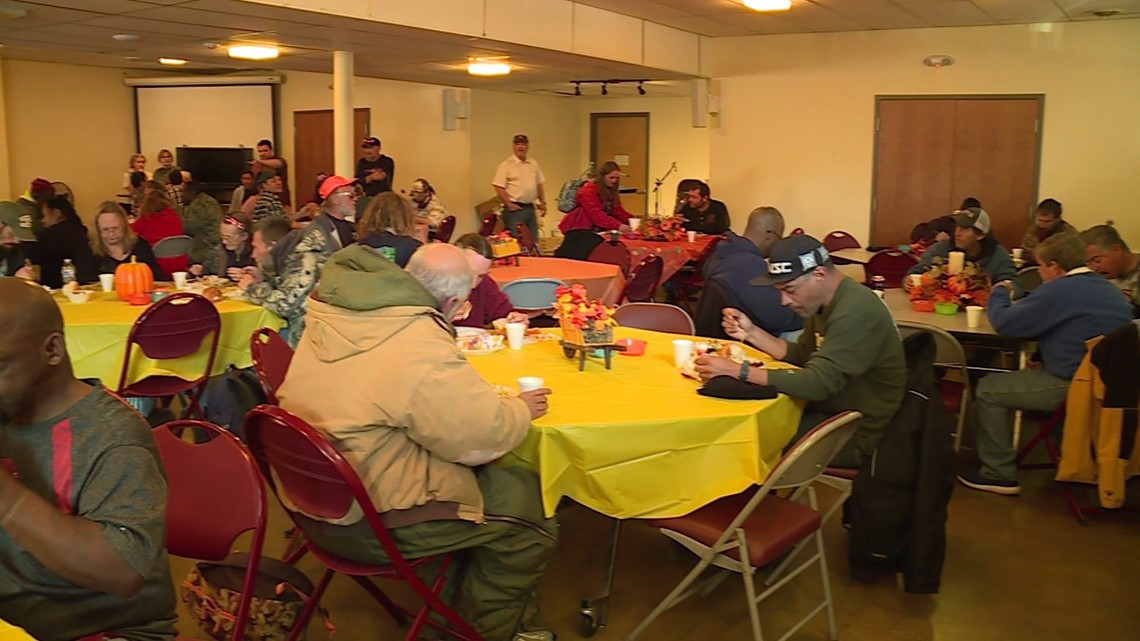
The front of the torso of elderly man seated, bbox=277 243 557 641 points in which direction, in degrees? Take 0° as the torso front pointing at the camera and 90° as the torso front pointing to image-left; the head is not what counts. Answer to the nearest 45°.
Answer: approximately 225°

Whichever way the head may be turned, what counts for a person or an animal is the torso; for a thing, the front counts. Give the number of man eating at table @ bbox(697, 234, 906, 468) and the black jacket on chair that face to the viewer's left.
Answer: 2

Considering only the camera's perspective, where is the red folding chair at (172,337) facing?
facing away from the viewer and to the left of the viewer

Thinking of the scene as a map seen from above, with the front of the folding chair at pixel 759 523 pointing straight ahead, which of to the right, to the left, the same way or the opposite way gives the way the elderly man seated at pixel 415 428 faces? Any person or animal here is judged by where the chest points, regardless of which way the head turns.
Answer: to the right

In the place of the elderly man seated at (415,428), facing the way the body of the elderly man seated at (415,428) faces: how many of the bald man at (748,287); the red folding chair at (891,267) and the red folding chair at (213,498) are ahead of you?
2

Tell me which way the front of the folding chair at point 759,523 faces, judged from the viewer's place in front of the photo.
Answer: facing away from the viewer and to the left of the viewer

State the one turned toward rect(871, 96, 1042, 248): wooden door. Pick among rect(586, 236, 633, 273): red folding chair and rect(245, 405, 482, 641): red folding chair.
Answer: rect(245, 405, 482, 641): red folding chair

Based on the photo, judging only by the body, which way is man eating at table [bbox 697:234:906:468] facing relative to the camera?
to the viewer's left

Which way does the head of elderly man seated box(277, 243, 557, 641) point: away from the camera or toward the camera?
away from the camera

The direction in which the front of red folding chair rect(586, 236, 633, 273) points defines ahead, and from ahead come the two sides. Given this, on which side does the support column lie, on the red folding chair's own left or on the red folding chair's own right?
on the red folding chair's own right

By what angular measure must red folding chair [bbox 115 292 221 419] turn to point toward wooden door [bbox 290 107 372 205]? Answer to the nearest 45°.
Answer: approximately 45° to its right

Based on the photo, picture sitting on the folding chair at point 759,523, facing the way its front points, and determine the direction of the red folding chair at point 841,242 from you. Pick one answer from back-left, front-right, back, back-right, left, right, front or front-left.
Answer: front-right

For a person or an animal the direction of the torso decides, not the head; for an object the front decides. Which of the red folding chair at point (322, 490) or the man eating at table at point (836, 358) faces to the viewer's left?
the man eating at table
